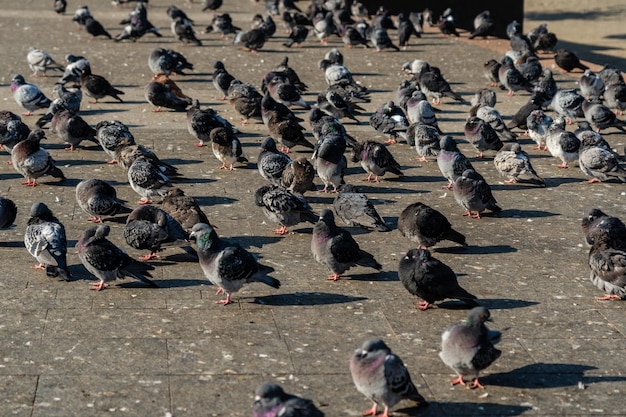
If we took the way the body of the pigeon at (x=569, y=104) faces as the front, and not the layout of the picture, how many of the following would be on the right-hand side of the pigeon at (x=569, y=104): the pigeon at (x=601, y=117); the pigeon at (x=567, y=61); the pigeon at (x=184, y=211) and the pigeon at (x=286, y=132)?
1

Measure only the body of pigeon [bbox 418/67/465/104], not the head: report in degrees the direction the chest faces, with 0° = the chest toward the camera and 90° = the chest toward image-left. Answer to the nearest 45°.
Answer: approximately 90°

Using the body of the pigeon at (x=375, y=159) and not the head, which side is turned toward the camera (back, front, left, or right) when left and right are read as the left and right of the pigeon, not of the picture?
left

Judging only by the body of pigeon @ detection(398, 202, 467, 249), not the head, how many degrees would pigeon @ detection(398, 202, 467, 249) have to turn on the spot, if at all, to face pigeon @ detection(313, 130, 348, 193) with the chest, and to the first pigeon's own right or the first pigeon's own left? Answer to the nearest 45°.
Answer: approximately 45° to the first pigeon's own right

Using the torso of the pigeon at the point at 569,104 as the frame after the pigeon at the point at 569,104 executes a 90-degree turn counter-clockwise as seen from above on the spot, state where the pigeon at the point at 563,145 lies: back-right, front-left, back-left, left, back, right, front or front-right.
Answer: front

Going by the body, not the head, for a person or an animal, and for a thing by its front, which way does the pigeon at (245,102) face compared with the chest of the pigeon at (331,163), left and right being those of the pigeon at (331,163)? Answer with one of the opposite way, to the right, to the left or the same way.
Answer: to the right

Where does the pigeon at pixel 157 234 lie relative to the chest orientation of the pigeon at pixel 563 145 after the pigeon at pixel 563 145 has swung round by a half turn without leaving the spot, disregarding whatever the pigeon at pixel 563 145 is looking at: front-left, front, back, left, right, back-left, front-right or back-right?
back

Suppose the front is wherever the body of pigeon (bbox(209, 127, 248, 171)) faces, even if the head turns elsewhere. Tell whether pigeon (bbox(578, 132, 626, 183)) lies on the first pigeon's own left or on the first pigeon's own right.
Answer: on the first pigeon's own left

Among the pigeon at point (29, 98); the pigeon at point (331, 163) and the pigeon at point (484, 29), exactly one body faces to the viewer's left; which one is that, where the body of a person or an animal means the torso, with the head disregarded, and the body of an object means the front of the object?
the pigeon at point (29, 98)

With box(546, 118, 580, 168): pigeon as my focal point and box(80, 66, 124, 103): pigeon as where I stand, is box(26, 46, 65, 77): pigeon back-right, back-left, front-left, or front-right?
back-left

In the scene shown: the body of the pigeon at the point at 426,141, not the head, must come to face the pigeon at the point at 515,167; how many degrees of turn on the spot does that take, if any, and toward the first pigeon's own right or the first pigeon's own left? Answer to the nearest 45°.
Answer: approximately 90° to the first pigeon's own left

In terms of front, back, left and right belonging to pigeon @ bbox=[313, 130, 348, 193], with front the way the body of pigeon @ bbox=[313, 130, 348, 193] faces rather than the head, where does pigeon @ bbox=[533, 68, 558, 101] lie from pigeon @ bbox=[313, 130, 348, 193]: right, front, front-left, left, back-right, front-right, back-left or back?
back-left
